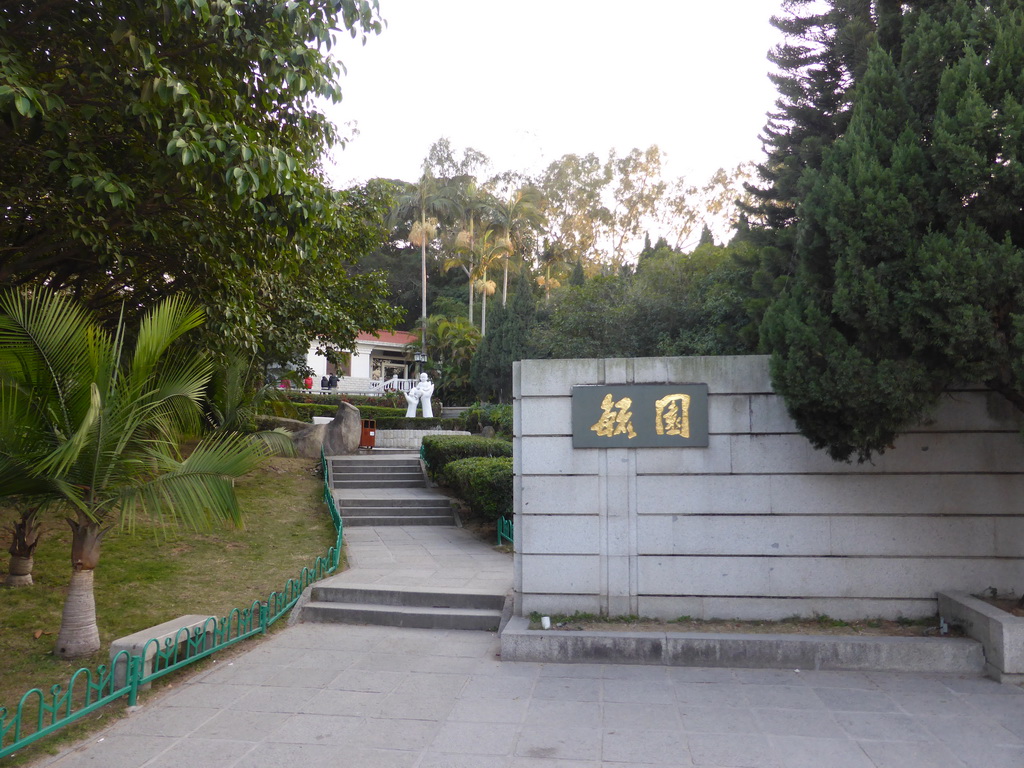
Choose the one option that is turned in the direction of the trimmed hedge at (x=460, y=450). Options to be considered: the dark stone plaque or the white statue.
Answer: the white statue

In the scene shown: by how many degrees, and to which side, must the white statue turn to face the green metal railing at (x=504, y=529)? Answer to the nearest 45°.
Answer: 0° — it already faces it

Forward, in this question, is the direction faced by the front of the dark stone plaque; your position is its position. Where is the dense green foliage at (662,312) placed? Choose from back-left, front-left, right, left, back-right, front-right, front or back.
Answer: back

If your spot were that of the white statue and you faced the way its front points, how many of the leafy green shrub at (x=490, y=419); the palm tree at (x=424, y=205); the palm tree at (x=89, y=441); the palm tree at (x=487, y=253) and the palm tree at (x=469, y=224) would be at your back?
3

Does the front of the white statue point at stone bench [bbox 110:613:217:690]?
yes

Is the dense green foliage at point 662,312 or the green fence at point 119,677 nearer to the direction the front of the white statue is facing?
the green fence

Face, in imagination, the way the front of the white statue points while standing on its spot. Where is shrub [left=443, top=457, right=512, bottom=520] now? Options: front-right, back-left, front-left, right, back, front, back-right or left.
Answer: front

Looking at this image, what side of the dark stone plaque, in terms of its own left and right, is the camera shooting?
front

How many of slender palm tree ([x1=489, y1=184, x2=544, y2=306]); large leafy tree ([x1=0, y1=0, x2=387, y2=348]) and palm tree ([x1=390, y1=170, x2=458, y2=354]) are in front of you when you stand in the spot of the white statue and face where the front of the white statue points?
1

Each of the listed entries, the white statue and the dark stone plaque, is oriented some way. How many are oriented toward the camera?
2

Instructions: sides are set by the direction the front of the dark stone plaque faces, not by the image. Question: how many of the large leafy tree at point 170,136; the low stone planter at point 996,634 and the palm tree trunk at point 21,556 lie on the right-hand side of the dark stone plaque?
2

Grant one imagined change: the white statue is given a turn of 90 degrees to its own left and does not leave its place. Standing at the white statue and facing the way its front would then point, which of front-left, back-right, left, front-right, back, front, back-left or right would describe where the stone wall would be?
right

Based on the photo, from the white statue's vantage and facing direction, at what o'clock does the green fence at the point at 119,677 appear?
The green fence is roughly at 12 o'clock from the white statue.

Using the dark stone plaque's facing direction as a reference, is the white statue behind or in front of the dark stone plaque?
behind

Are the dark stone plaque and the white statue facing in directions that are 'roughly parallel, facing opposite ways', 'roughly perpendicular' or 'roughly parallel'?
roughly parallel

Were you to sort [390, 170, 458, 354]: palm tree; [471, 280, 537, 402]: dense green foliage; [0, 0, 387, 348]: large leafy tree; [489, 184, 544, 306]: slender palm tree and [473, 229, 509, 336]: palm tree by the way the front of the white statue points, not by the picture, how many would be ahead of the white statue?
1

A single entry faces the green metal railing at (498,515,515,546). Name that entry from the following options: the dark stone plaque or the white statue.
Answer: the white statue

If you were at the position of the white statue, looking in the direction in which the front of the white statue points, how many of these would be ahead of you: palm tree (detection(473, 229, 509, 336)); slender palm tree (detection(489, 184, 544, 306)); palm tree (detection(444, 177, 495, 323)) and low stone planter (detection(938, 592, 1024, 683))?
1

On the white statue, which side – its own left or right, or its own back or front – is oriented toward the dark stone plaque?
front

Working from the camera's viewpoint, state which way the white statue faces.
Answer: facing the viewer
